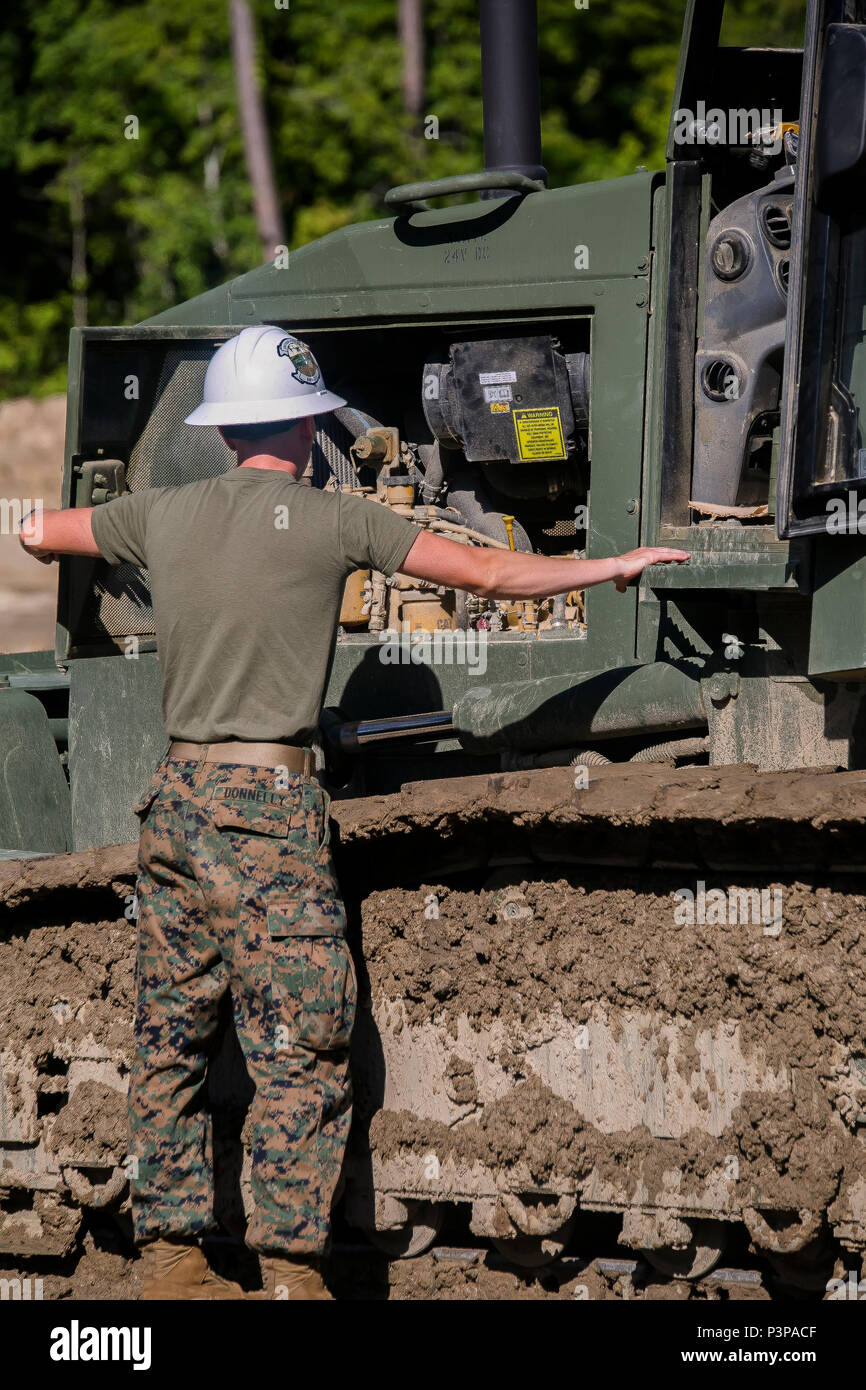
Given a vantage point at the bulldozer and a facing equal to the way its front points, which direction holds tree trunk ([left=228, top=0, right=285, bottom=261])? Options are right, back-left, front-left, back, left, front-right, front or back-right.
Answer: right

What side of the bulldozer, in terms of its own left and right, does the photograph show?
left

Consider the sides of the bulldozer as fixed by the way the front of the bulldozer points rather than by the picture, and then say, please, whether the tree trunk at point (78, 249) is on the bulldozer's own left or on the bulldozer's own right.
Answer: on the bulldozer's own right

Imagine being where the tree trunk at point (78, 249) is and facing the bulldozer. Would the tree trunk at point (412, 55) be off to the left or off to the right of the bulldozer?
left

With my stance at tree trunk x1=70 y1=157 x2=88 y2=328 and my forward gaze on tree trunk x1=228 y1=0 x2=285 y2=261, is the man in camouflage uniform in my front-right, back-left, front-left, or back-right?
front-right

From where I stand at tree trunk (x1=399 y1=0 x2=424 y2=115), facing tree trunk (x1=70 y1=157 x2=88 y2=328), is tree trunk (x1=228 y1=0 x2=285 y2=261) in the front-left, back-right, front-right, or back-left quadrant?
front-left

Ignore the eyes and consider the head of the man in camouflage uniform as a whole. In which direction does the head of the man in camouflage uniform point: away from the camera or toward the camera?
away from the camera

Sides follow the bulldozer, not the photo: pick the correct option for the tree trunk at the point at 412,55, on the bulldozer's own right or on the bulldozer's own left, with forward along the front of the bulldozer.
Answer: on the bulldozer's own right
